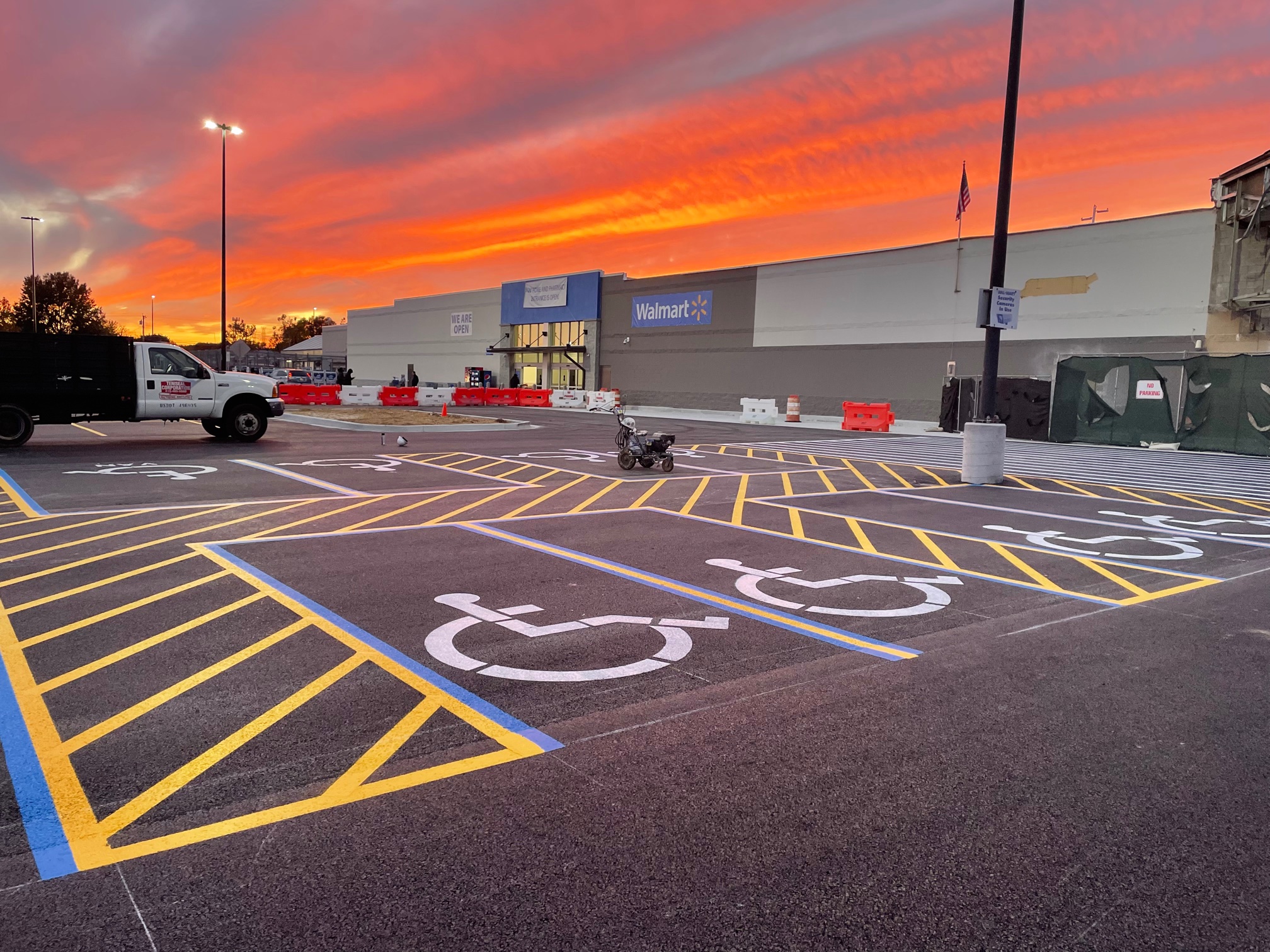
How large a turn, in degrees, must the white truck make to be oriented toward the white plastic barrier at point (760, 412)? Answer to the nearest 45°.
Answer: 0° — it already faces it

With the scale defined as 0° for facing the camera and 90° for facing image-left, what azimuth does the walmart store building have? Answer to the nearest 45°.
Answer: approximately 45°

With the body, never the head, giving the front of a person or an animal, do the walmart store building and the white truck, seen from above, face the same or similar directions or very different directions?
very different directions

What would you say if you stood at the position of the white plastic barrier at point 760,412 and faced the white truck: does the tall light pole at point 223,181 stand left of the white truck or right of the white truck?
right

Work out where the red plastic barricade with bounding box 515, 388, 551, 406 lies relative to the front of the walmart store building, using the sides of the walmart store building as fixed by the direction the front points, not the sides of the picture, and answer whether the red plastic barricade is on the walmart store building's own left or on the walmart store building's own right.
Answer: on the walmart store building's own right

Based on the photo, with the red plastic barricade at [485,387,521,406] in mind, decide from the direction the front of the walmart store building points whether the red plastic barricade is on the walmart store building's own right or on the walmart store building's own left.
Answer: on the walmart store building's own right

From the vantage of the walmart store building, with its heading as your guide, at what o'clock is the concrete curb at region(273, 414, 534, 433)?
The concrete curb is roughly at 12 o'clock from the walmart store building.

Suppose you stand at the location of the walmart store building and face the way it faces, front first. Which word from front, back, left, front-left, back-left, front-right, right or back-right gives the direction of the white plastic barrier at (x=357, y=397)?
front-right

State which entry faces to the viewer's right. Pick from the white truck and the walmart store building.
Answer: the white truck

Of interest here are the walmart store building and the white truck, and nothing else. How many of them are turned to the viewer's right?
1

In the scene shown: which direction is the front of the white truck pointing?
to the viewer's right
